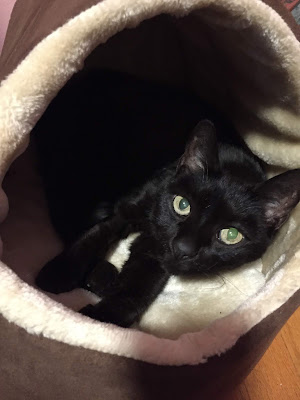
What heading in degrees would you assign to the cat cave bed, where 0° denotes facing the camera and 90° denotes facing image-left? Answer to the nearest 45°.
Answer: approximately 0°
